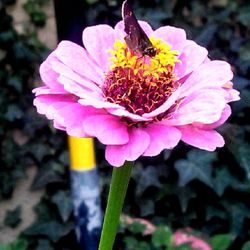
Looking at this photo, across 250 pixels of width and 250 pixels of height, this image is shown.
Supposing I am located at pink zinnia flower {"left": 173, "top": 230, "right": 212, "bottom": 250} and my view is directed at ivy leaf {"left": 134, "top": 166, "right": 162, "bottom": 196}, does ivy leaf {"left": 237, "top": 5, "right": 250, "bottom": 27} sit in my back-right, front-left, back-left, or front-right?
front-right

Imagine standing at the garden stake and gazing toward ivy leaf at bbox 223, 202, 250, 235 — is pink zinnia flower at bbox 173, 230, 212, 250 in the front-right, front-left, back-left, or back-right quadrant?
front-right

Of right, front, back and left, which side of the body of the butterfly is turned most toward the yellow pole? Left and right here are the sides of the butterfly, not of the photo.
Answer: left
